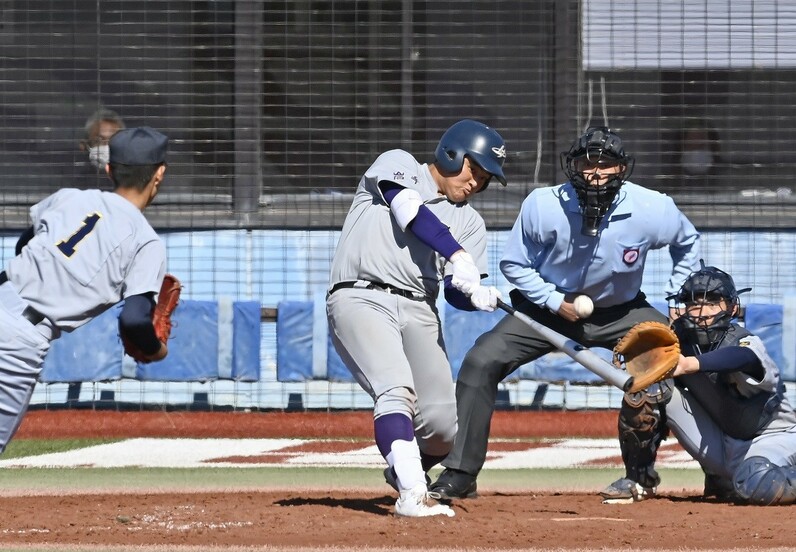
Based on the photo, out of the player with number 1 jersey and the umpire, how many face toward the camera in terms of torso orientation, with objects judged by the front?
1

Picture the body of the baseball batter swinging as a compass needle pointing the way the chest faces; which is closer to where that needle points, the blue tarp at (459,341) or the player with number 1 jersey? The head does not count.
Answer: the player with number 1 jersey

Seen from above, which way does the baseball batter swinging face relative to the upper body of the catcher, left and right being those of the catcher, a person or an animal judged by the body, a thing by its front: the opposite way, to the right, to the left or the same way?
to the left

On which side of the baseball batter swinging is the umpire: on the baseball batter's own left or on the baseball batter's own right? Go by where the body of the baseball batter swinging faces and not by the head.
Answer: on the baseball batter's own left

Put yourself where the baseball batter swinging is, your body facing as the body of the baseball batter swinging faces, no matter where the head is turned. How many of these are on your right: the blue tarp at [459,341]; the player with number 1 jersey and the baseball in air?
1

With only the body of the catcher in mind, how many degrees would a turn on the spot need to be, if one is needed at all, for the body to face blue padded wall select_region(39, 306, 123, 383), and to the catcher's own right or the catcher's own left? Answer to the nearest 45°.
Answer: approximately 90° to the catcher's own right

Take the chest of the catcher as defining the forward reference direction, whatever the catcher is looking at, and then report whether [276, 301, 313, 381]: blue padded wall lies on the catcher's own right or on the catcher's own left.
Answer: on the catcher's own right

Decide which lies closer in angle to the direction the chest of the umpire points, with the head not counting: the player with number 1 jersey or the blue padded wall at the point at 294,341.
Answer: the player with number 1 jersey

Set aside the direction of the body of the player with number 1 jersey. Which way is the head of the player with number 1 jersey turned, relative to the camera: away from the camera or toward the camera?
away from the camera

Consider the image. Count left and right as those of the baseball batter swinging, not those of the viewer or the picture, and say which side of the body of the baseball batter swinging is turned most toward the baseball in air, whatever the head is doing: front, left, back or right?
left

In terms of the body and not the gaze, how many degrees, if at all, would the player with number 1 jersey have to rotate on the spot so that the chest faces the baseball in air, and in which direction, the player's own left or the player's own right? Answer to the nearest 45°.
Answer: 0° — they already face it
